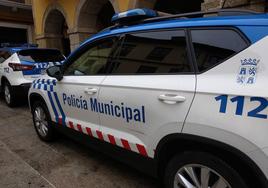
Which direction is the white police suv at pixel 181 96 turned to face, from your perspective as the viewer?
facing away from the viewer and to the left of the viewer

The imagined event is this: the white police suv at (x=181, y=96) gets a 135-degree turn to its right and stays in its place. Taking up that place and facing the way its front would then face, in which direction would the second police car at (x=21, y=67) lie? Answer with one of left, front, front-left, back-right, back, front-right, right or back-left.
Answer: back-left

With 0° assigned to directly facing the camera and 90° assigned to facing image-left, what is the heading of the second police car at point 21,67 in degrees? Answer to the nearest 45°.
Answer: approximately 135°
